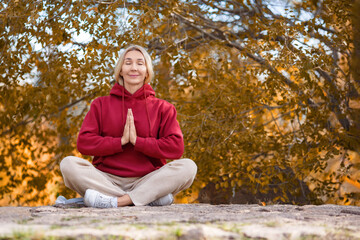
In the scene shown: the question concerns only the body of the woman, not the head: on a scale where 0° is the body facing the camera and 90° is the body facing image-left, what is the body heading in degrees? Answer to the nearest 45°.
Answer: approximately 0°

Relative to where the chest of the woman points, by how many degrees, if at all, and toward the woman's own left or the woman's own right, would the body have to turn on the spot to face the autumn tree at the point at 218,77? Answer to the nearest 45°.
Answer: approximately 135° to the woman's own left
